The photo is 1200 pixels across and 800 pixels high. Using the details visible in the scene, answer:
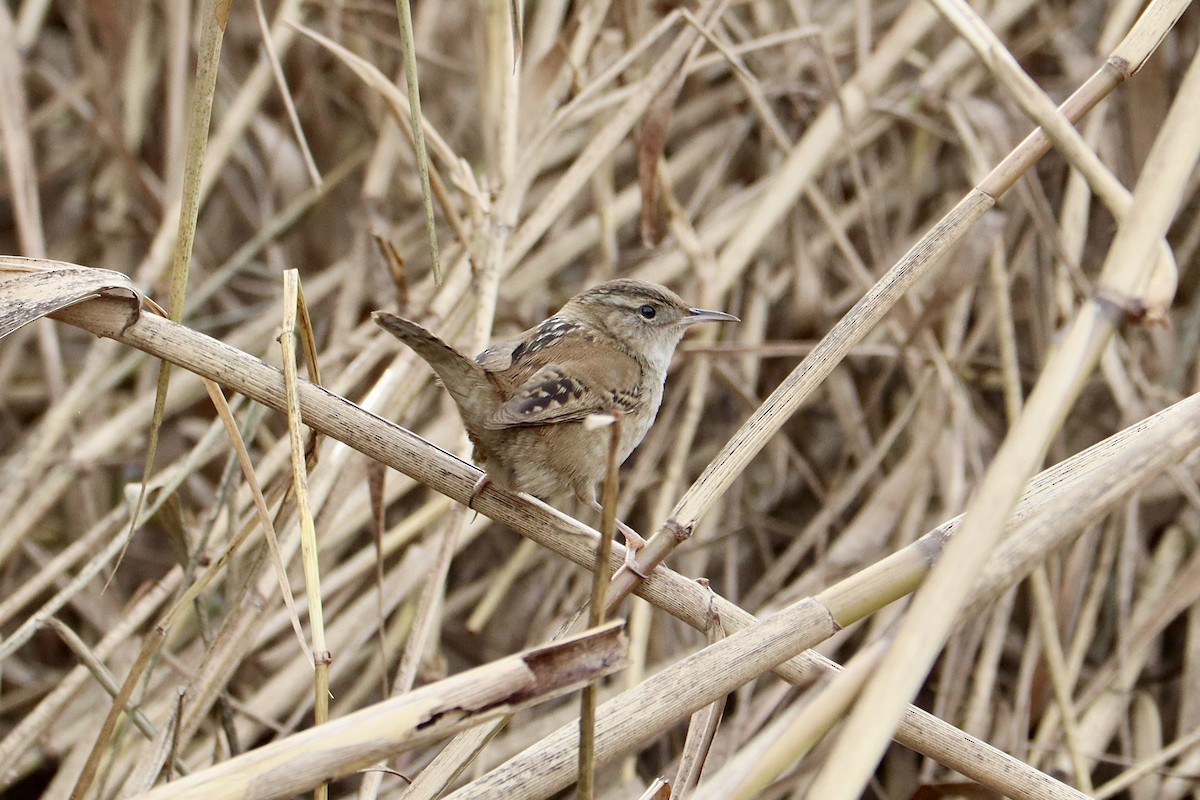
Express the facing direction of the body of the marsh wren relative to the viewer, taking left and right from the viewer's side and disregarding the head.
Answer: facing to the right of the viewer

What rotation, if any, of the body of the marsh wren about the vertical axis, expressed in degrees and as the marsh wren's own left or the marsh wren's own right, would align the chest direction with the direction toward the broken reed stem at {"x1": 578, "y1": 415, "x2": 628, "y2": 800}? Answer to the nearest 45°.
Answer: approximately 90° to the marsh wren's own right

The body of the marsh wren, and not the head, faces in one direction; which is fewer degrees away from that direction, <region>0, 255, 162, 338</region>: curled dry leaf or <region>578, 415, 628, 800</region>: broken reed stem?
the broken reed stem

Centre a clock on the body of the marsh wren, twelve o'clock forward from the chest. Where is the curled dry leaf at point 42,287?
The curled dry leaf is roughly at 5 o'clock from the marsh wren.
